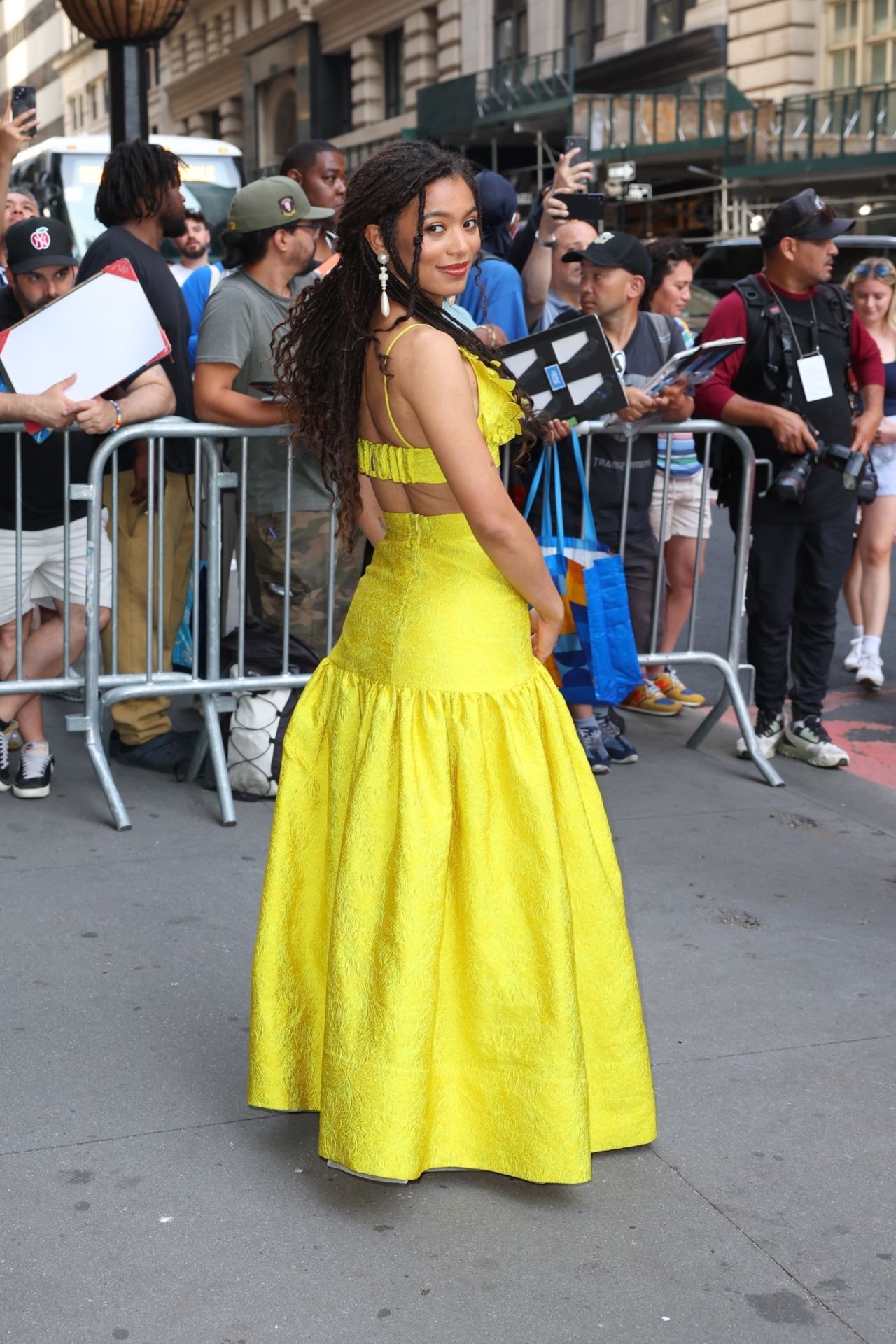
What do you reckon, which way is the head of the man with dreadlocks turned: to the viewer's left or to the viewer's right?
to the viewer's right

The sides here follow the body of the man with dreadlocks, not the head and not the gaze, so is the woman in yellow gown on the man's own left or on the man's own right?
on the man's own right

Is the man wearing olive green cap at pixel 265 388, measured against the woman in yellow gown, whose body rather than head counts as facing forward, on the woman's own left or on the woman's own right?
on the woman's own left

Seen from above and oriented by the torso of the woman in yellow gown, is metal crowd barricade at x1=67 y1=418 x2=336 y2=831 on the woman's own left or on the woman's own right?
on the woman's own left

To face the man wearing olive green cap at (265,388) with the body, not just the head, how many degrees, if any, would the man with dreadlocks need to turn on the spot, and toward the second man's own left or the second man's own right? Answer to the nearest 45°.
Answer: approximately 45° to the second man's own right
